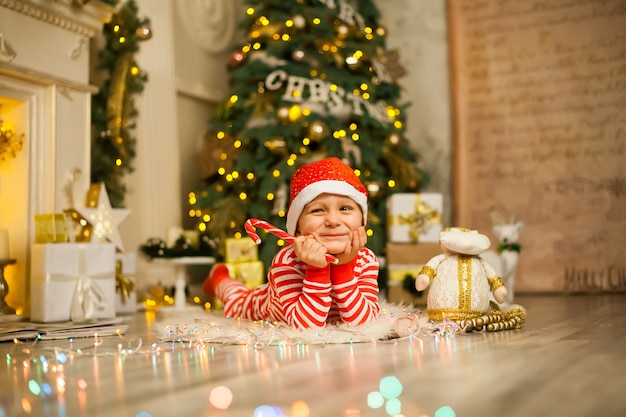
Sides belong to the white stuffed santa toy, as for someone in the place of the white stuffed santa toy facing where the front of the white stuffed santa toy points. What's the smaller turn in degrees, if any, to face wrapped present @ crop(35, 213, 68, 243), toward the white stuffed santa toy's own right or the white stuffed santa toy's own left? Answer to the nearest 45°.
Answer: approximately 90° to the white stuffed santa toy's own right

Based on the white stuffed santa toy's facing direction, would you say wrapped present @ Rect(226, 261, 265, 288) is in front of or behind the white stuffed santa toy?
behind

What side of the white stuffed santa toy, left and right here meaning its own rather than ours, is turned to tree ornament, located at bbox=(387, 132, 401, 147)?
back

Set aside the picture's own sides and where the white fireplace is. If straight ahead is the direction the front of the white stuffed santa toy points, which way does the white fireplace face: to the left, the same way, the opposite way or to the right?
to the left

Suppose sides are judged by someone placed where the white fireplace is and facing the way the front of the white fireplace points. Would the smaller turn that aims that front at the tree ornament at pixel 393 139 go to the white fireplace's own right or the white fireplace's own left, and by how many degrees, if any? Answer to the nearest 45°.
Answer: approximately 45° to the white fireplace's own left

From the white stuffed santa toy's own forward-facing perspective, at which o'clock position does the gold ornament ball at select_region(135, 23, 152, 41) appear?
The gold ornament ball is roughly at 4 o'clock from the white stuffed santa toy.

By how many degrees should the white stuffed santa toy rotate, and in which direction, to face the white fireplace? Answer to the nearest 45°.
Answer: approximately 90° to its right

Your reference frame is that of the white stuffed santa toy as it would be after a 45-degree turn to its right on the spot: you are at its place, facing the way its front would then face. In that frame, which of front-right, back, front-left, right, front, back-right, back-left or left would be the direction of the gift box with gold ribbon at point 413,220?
back-right

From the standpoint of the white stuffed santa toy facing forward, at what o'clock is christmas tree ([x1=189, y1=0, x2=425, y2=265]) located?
The christmas tree is roughly at 5 o'clock from the white stuffed santa toy.

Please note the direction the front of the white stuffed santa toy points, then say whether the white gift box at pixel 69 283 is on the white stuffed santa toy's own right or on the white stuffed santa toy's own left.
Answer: on the white stuffed santa toy's own right
